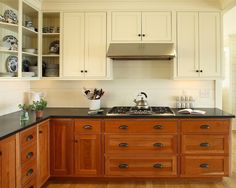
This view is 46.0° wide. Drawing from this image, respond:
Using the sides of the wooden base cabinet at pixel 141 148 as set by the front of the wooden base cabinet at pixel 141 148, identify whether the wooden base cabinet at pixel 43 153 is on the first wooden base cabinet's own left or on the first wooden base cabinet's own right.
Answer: on the first wooden base cabinet's own right

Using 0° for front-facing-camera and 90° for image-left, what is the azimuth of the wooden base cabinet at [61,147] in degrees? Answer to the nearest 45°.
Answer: approximately 0°

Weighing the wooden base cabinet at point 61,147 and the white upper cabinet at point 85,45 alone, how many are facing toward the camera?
2

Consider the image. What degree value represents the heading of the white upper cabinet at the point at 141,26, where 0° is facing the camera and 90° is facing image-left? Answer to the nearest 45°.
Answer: approximately 0°

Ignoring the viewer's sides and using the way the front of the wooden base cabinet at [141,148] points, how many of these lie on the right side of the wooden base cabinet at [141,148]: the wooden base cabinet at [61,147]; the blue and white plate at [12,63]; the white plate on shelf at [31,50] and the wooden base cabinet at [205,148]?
3

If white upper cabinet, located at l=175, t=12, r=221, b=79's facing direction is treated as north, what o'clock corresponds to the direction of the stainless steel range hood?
The stainless steel range hood is roughly at 2 o'clock from the white upper cabinet.
